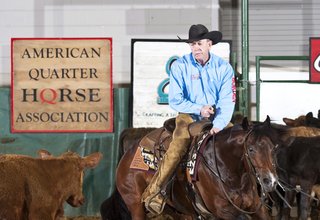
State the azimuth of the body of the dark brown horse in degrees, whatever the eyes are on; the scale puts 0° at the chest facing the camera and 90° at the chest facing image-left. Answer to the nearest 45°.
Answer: approximately 315°

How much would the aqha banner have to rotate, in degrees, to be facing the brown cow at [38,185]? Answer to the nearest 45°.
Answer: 0° — it already faces it

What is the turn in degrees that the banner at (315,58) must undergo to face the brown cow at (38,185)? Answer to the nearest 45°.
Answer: approximately 45° to its right

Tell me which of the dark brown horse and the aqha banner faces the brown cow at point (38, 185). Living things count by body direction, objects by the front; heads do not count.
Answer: the aqha banner

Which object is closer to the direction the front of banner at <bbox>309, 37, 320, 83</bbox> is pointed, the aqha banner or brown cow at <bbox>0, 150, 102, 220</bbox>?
the brown cow

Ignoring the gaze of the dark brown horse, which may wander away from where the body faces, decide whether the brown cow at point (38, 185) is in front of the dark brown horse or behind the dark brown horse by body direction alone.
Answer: behind

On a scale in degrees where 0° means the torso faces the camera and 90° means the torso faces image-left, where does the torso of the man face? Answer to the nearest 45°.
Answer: approximately 0°

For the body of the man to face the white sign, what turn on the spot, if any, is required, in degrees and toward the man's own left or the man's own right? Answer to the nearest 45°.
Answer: approximately 180°

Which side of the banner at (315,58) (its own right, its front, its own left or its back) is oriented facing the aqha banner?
right

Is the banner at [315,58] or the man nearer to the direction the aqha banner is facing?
the man
